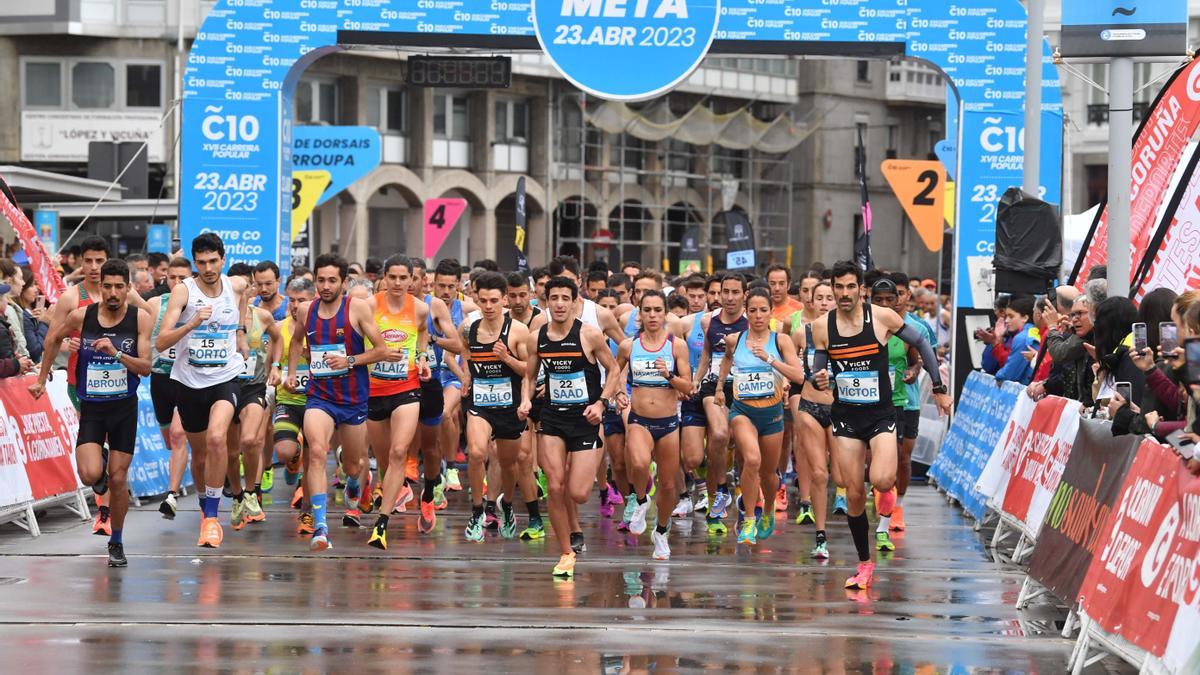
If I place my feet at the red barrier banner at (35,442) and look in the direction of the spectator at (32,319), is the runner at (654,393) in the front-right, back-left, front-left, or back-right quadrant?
back-right

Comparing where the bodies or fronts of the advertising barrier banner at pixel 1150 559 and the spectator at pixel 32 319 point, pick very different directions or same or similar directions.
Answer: very different directions

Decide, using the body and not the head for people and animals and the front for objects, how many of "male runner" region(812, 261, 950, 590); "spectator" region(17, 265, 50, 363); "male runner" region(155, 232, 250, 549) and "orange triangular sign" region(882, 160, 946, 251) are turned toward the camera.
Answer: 3

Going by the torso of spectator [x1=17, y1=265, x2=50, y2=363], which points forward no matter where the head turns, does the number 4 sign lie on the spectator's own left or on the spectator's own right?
on the spectator's own left

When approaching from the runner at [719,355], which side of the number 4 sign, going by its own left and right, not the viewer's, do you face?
front

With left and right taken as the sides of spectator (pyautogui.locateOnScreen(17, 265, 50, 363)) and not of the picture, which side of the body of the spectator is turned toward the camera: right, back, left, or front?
right

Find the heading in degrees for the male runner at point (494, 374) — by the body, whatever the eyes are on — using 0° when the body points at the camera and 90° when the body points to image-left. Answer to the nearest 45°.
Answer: approximately 0°

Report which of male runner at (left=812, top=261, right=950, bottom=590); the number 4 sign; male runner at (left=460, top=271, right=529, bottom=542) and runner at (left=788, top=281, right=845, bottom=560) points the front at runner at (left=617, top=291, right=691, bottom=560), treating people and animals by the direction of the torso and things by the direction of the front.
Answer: the number 4 sign

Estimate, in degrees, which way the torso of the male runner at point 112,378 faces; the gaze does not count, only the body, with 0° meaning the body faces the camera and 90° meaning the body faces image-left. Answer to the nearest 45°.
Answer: approximately 0°

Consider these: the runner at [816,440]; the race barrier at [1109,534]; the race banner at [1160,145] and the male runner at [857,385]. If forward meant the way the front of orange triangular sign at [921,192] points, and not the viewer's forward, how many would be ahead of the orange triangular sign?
4
